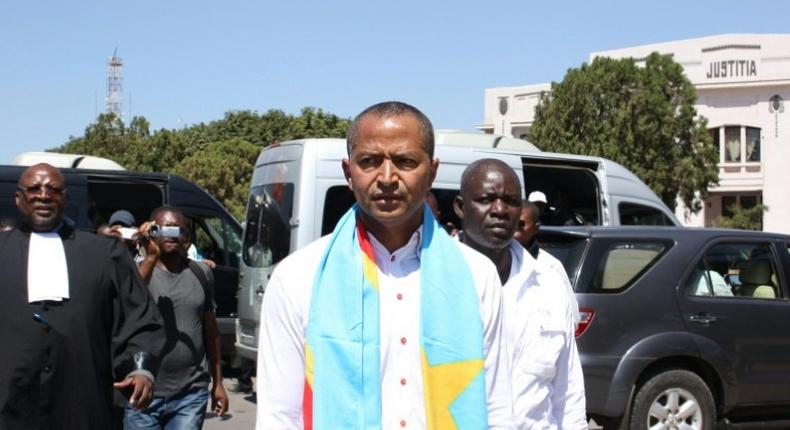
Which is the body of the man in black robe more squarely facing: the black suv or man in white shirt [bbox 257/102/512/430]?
the man in white shirt

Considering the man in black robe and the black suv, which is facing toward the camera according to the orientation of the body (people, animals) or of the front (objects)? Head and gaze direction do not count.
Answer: the man in black robe

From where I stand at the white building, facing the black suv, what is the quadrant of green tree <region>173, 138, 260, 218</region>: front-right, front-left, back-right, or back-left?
front-right

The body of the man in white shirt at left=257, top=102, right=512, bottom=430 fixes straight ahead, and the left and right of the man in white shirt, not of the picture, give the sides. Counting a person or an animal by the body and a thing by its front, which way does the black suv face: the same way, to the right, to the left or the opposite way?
to the left

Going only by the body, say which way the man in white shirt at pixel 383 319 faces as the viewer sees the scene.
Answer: toward the camera

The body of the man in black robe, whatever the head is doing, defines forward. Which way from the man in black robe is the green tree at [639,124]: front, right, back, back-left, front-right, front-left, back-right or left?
back-left

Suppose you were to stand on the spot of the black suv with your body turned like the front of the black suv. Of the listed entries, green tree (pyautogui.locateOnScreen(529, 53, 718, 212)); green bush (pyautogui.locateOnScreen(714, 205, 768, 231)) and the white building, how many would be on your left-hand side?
3

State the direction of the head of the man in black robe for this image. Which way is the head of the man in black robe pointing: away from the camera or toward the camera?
toward the camera

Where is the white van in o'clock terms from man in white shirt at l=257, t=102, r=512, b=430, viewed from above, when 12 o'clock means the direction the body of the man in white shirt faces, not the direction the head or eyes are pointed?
The white van is roughly at 6 o'clock from the man in white shirt.

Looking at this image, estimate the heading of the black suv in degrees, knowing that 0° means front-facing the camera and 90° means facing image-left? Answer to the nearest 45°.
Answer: approximately 270°

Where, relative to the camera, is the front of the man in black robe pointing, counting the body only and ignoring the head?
toward the camera

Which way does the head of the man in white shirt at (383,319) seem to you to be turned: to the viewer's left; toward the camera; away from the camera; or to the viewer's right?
toward the camera

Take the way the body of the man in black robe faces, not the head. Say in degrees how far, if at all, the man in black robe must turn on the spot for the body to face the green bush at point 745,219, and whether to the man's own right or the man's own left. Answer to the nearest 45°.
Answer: approximately 135° to the man's own left

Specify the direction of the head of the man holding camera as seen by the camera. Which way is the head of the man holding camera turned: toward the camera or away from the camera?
toward the camera
